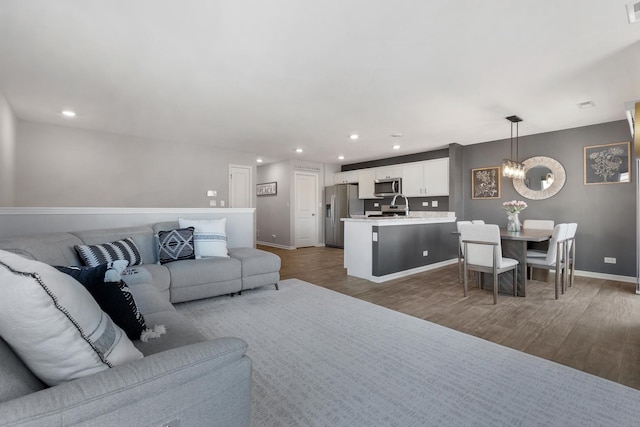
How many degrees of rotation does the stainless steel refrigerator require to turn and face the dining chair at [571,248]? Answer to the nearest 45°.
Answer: approximately 90° to its left

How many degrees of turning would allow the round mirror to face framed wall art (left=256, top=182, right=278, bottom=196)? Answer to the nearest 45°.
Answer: approximately 90° to its right

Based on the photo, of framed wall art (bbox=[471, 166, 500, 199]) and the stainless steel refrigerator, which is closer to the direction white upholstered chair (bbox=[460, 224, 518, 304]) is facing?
the framed wall art

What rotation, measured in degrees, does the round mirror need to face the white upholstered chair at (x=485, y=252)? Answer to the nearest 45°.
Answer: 0° — it already faces it

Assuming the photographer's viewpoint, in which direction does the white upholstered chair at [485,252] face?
facing away from the viewer and to the right of the viewer

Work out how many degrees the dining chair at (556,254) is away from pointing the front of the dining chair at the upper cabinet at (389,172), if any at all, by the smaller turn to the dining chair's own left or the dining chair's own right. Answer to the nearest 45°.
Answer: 0° — it already faces it

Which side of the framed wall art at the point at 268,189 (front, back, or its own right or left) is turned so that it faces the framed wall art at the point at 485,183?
left

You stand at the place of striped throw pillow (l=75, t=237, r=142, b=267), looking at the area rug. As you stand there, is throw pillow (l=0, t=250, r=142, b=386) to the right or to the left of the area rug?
right
